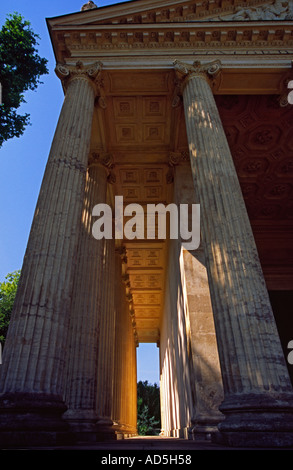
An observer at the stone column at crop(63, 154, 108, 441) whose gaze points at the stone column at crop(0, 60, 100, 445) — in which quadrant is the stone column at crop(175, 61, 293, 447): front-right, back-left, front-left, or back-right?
front-left

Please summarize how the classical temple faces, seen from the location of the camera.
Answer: facing the viewer
